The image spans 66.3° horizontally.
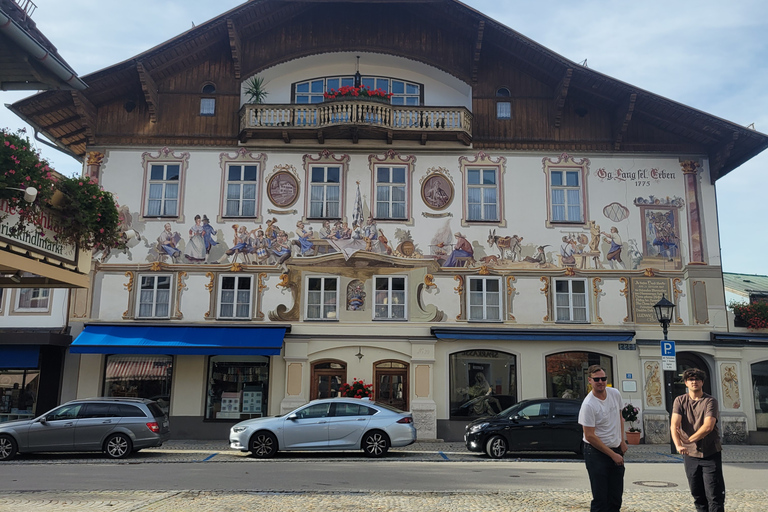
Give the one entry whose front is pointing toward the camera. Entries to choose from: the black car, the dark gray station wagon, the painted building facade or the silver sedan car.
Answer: the painted building facade

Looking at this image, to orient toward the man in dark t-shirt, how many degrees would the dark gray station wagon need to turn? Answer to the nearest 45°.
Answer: approximately 135° to its left

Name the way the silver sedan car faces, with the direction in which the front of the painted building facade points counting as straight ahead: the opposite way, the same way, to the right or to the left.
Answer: to the right

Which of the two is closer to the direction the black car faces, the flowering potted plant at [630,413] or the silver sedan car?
the silver sedan car

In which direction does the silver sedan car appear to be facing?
to the viewer's left

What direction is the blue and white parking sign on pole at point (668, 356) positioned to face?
toward the camera

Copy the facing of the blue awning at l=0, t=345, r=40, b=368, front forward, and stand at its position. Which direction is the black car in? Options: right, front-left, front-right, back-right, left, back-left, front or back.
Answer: front-left

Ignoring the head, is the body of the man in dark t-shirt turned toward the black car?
no

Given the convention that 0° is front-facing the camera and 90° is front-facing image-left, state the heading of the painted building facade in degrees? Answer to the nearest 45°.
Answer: approximately 0°

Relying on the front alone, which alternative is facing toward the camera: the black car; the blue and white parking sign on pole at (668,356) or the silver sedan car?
the blue and white parking sign on pole

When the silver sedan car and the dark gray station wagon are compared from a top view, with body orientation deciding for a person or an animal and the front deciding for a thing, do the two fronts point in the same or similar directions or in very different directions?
same or similar directions

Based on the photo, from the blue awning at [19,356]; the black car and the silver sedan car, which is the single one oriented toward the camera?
the blue awning

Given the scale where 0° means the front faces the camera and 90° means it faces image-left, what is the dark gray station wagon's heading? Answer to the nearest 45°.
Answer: approximately 90°

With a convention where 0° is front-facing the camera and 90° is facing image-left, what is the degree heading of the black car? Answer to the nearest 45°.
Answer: approximately 90°

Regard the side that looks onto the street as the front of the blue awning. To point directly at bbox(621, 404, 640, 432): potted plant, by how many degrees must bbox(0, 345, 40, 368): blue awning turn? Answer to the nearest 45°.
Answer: approximately 45° to its left

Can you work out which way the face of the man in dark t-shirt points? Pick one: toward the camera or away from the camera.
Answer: toward the camera

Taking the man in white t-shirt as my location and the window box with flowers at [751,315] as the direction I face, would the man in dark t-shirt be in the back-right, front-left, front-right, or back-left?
front-right

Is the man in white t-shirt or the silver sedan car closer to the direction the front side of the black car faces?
the silver sedan car

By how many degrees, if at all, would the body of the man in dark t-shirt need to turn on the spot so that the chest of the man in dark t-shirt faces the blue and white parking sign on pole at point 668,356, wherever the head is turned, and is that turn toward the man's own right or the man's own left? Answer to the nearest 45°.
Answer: approximately 180°

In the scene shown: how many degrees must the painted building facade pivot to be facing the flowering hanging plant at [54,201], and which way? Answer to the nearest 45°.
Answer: approximately 45° to its right
